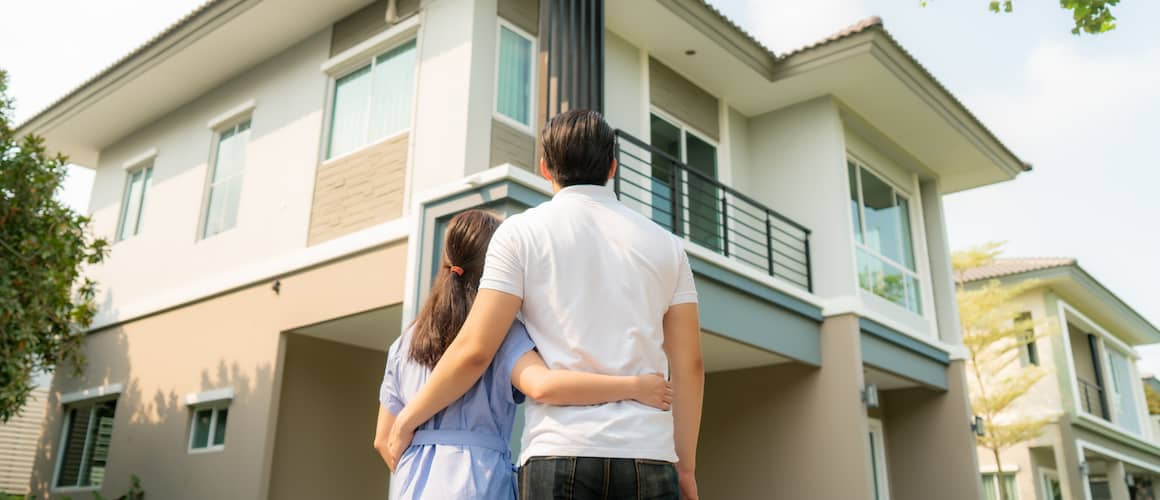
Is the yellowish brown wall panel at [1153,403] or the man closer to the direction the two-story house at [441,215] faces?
the man

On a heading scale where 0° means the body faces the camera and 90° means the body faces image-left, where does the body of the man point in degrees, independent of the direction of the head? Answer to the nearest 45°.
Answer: approximately 180°

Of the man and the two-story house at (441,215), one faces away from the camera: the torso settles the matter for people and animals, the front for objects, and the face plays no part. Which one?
the man

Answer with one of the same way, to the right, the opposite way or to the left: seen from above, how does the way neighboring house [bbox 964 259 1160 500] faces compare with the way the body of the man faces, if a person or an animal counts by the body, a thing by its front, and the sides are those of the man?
the opposite way

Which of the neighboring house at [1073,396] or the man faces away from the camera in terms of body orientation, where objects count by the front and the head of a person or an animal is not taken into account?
the man

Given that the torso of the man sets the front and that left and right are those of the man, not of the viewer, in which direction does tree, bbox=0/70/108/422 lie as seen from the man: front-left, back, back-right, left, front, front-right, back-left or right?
front-left

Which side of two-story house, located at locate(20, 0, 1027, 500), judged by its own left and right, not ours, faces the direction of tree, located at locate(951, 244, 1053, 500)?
left

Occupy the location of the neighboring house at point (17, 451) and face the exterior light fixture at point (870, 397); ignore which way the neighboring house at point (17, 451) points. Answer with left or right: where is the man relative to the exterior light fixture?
right

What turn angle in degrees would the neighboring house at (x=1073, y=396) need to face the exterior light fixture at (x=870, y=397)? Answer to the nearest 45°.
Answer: approximately 45° to its right

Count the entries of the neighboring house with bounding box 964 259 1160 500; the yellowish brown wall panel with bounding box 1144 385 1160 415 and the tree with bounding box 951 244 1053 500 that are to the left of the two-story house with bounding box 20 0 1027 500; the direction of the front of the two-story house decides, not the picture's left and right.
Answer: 3

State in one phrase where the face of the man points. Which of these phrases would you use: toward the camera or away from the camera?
away from the camera

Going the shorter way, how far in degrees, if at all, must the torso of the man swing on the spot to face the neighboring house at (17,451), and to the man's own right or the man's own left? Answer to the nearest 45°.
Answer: approximately 45° to the man's own left

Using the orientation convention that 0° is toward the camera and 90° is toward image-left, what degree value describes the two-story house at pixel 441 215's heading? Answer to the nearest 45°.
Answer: approximately 315°

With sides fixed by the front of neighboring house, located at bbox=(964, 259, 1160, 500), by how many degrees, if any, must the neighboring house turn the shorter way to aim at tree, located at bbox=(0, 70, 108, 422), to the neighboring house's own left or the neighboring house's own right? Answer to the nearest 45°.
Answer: approximately 90° to the neighboring house's own right

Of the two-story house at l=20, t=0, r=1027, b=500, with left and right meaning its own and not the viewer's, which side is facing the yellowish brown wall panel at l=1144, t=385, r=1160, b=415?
left

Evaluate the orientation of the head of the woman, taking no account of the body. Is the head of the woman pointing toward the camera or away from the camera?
away from the camera
